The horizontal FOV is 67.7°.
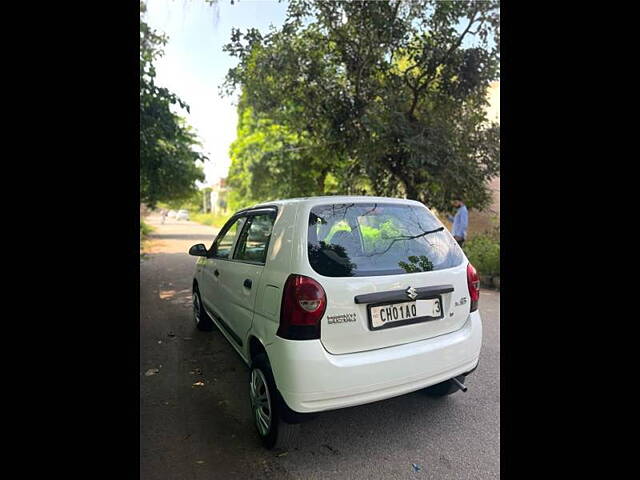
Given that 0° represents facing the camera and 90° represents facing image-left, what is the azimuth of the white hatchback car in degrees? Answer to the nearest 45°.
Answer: approximately 135°

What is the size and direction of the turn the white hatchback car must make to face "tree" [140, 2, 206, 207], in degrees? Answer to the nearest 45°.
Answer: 0° — it already faces it

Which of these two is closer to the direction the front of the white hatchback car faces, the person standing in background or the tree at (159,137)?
the tree

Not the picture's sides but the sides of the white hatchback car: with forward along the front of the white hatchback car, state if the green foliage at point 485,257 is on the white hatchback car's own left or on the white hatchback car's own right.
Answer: on the white hatchback car's own right

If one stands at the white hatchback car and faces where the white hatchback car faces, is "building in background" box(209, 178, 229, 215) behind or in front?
in front

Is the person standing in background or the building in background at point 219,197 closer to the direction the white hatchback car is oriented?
the building in background

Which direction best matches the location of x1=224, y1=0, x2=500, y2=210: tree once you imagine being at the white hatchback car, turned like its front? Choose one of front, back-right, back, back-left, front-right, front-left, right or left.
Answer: front-right
